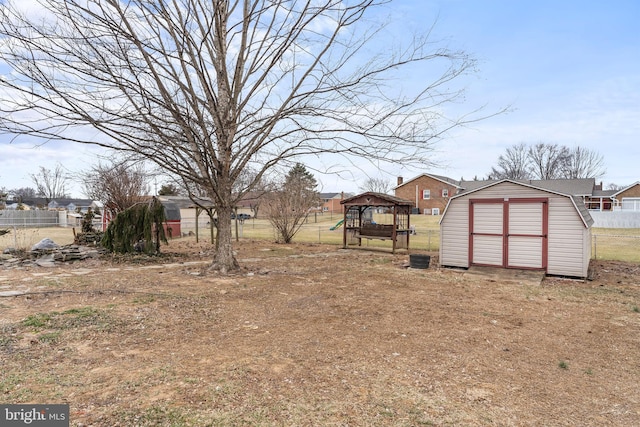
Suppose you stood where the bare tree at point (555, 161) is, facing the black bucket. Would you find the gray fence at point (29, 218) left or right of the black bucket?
right

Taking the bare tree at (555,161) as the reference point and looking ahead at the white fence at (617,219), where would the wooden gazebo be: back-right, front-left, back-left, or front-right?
front-right

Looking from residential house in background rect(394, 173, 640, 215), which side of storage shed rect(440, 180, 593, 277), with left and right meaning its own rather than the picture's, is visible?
back

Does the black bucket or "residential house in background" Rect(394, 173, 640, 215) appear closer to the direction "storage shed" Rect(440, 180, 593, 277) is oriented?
the black bucket

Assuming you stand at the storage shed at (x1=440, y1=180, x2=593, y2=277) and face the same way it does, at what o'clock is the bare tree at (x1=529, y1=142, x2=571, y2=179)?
The bare tree is roughly at 6 o'clock from the storage shed.

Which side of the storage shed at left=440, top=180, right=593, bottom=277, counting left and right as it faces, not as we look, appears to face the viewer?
front

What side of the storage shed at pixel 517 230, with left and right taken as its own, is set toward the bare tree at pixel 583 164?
back

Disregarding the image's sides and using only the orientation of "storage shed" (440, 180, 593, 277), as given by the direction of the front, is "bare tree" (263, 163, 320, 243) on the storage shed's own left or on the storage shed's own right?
on the storage shed's own right

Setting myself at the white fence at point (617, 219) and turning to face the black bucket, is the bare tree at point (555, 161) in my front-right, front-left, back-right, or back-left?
back-right

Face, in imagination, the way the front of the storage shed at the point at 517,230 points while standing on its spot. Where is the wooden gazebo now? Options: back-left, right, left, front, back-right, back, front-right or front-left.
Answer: back-right

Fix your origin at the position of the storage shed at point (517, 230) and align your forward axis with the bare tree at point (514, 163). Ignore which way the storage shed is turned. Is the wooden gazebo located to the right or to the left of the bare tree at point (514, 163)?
left

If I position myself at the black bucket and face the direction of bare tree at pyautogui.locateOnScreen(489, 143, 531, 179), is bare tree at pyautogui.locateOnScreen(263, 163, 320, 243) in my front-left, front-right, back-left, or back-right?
front-left

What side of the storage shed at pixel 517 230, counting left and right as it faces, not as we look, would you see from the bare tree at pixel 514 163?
back

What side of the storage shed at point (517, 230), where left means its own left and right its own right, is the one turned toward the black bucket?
right

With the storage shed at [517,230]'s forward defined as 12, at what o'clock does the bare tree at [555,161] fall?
The bare tree is roughly at 6 o'clock from the storage shed.

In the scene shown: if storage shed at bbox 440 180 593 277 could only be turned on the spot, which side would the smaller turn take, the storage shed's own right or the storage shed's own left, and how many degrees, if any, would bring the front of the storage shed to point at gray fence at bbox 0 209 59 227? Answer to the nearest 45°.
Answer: approximately 90° to the storage shed's own right
